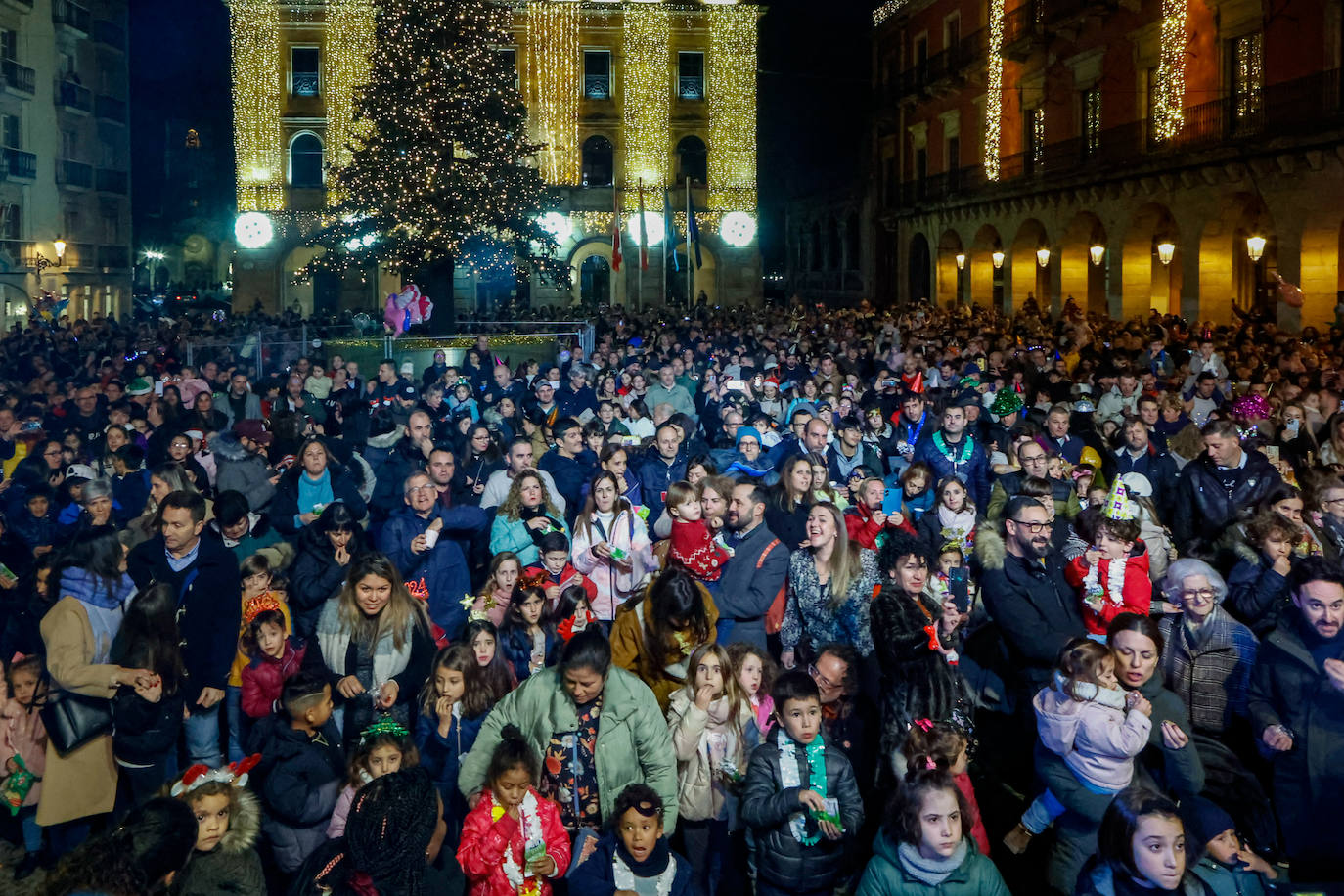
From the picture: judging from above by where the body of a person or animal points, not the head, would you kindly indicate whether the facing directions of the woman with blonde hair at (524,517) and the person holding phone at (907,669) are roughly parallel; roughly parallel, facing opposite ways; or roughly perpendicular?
roughly parallel

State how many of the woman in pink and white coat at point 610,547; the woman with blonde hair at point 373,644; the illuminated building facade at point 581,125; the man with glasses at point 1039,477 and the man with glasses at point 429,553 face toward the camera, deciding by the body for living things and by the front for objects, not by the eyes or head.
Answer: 5

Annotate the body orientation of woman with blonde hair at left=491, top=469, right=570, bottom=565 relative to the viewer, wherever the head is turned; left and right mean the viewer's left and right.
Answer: facing the viewer and to the right of the viewer

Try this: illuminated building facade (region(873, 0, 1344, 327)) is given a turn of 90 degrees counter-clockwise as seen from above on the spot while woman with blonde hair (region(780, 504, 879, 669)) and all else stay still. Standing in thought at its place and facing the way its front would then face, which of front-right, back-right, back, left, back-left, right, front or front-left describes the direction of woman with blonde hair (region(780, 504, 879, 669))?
front-right

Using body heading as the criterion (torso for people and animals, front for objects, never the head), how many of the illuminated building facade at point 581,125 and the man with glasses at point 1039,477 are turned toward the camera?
2

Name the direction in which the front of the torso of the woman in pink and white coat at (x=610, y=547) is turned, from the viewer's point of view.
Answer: toward the camera

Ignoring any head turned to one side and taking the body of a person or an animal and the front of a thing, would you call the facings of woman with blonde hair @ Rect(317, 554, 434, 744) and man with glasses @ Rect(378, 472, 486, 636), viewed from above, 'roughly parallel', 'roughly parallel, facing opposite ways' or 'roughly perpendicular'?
roughly parallel

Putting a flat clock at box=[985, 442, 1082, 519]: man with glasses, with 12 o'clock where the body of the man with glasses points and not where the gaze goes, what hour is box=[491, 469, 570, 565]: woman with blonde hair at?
The woman with blonde hair is roughly at 2 o'clock from the man with glasses.

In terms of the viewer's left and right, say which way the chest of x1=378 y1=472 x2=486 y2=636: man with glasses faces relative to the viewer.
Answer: facing the viewer

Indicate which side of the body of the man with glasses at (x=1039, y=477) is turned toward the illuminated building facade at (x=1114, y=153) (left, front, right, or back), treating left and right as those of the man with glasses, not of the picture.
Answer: back

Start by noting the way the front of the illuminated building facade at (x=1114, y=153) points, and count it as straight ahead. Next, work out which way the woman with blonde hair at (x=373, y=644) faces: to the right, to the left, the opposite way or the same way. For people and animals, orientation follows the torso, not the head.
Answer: to the left

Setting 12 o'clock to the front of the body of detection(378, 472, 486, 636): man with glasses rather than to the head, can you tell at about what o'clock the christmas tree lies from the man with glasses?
The christmas tree is roughly at 6 o'clock from the man with glasses.

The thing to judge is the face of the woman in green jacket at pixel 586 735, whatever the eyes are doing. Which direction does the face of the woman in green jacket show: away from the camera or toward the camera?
toward the camera

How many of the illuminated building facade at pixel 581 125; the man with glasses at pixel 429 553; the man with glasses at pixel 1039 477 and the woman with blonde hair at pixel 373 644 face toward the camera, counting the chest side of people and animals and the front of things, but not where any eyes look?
4

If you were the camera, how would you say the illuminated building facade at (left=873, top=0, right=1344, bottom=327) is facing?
facing the viewer and to the left of the viewer
